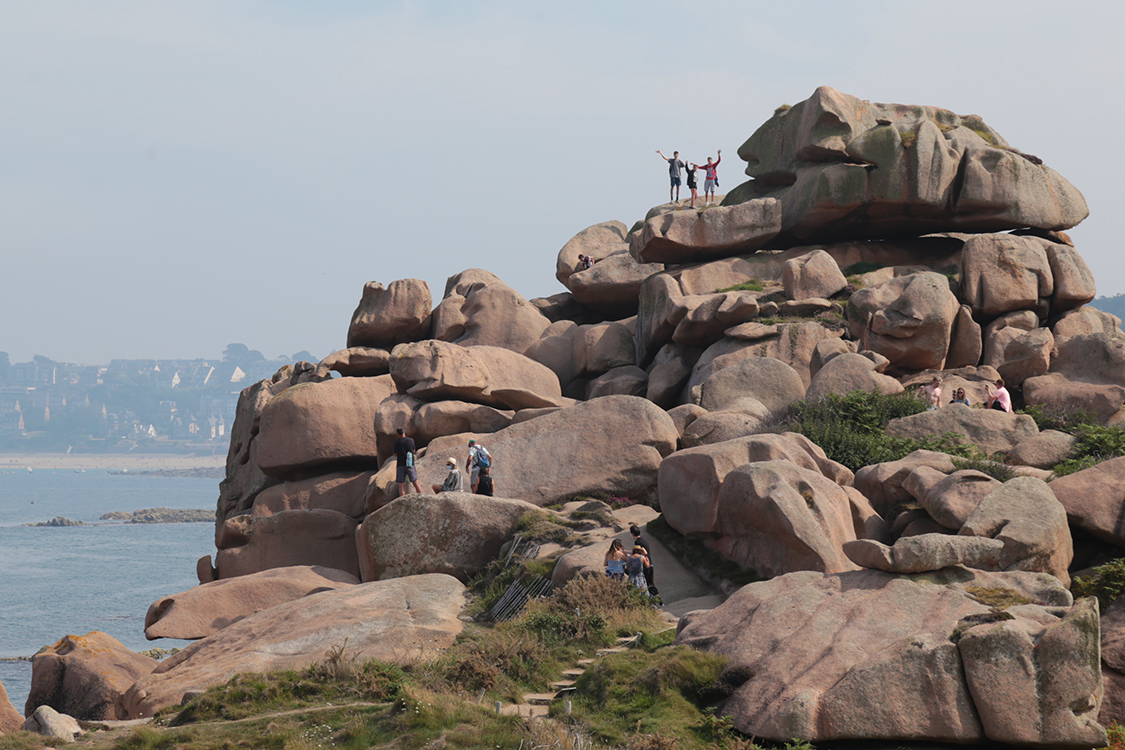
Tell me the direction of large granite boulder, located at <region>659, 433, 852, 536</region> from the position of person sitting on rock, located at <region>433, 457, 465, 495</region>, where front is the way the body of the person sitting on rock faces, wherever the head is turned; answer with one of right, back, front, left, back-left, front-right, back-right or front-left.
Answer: back-left

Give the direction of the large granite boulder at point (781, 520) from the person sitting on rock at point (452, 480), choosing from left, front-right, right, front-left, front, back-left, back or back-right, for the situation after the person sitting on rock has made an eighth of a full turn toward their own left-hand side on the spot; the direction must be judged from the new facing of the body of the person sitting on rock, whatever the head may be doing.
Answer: left

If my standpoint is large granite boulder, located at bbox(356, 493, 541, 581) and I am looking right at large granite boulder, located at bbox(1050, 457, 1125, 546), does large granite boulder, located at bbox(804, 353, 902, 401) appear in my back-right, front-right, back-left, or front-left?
front-left

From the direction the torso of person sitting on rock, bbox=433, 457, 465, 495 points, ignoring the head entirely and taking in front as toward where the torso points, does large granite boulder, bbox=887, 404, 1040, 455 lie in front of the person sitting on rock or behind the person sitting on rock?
behind

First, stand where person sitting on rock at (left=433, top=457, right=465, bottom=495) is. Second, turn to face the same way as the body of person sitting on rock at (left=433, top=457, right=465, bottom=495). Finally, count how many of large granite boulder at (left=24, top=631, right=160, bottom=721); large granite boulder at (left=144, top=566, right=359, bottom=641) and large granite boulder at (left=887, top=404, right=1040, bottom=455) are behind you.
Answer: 1

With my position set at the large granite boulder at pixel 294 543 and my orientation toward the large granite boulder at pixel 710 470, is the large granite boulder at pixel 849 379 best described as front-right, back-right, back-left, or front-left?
front-left

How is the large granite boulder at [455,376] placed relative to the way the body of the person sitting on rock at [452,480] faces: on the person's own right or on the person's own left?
on the person's own right

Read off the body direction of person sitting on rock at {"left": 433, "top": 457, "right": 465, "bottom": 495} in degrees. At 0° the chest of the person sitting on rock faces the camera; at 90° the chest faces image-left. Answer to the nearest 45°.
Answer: approximately 90°

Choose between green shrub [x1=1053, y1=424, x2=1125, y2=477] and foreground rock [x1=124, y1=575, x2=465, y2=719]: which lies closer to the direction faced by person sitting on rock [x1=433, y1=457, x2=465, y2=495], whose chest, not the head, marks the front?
the foreground rock

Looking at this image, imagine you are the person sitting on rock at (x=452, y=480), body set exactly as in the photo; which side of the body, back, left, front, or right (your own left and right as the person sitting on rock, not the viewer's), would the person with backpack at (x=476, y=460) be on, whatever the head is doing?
back

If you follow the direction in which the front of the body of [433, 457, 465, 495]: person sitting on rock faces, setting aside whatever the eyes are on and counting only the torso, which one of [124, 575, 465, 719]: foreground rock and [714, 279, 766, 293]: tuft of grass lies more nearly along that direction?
the foreground rock

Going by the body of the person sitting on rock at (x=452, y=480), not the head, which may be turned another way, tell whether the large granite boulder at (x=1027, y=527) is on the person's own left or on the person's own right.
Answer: on the person's own left

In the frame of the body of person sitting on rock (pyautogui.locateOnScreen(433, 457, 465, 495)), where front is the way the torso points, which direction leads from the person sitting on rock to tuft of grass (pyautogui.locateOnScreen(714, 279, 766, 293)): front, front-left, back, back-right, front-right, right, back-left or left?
back-right
